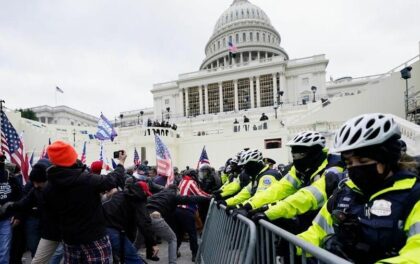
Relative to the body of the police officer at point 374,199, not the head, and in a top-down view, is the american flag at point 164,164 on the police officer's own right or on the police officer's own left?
on the police officer's own right

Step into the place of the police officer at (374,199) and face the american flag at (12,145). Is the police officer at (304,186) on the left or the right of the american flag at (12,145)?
right

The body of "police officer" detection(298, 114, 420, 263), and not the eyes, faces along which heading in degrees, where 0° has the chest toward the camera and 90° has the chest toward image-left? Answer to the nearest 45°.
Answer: approximately 45°

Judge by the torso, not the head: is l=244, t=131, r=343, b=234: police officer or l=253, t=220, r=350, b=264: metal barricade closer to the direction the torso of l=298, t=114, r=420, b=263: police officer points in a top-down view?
the metal barricade

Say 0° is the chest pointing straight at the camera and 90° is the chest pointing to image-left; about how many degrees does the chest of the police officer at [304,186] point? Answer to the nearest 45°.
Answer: approximately 45°

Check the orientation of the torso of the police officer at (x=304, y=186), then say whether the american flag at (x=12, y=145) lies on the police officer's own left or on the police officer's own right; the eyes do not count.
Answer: on the police officer's own right
